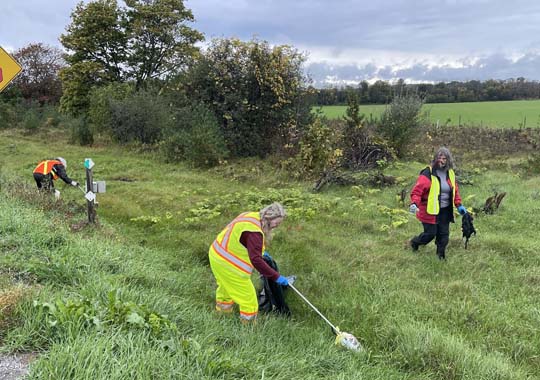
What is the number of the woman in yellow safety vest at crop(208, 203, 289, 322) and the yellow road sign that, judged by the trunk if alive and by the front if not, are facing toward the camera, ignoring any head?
1

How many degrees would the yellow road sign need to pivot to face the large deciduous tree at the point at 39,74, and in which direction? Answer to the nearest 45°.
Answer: approximately 180°

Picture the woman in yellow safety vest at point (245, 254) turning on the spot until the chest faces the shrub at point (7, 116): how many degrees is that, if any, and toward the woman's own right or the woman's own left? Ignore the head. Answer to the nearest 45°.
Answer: approximately 135° to the woman's own left

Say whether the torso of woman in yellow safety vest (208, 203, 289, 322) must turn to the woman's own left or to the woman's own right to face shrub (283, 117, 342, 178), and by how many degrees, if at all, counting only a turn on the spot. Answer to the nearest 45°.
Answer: approximately 90° to the woman's own left

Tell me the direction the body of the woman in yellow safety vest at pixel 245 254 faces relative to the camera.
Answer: to the viewer's right

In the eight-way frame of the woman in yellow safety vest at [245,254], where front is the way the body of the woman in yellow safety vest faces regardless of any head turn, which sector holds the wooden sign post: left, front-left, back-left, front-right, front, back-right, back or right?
back-left

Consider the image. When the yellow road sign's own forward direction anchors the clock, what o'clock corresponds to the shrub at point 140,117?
The shrub is roughly at 7 o'clock from the yellow road sign.

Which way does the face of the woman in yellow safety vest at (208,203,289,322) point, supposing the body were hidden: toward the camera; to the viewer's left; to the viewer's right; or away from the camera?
to the viewer's right

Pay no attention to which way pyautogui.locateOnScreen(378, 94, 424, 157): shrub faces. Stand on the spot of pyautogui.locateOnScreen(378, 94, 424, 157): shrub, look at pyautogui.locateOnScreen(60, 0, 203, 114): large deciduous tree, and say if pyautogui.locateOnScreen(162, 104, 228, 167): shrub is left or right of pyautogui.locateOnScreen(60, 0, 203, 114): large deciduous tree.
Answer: left

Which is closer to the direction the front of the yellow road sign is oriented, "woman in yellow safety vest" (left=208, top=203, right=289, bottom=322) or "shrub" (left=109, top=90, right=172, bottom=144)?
the woman in yellow safety vest

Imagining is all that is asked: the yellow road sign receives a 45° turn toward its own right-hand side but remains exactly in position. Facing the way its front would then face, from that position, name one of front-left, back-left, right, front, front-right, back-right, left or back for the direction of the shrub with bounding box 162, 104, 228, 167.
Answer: back
